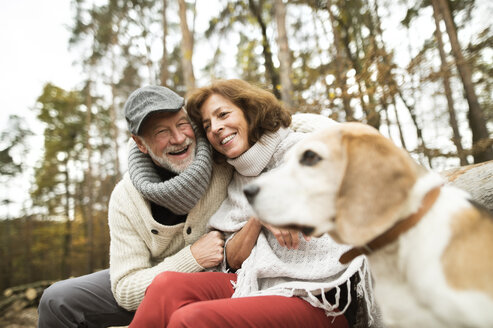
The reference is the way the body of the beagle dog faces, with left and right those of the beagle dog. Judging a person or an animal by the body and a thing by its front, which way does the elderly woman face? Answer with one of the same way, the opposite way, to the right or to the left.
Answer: to the left

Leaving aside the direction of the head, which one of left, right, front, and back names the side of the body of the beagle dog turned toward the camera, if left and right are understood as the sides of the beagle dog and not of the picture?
left

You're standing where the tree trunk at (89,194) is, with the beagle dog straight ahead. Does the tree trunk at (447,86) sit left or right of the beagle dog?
left

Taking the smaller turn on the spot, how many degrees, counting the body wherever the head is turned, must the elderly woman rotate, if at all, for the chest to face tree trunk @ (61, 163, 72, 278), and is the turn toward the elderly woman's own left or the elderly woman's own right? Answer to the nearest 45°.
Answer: approximately 90° to the elderly woman's own right

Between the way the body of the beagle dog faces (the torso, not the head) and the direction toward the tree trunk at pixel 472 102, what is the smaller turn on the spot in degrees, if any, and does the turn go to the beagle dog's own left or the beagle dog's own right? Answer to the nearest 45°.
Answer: approximately 90° to the beagle dog's own right

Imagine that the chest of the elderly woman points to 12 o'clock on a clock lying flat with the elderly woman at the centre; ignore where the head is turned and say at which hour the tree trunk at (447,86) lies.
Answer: The tree trunk is roughly at 6 o'clock from the elderly woman.

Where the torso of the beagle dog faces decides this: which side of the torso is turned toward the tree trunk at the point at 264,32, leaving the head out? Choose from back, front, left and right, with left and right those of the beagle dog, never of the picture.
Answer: right
